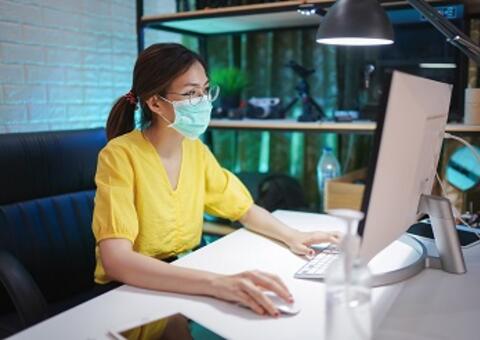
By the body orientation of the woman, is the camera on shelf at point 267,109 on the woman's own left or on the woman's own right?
on the woman's own left

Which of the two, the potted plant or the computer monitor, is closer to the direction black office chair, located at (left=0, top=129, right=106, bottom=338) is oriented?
the computer monitor

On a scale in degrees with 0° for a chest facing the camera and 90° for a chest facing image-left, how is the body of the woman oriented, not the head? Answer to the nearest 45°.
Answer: approximately 315°

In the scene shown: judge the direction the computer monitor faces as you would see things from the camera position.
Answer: facing to the left of the viewer

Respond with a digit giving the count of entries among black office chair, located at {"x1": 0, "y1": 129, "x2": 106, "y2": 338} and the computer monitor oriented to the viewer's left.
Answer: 1
